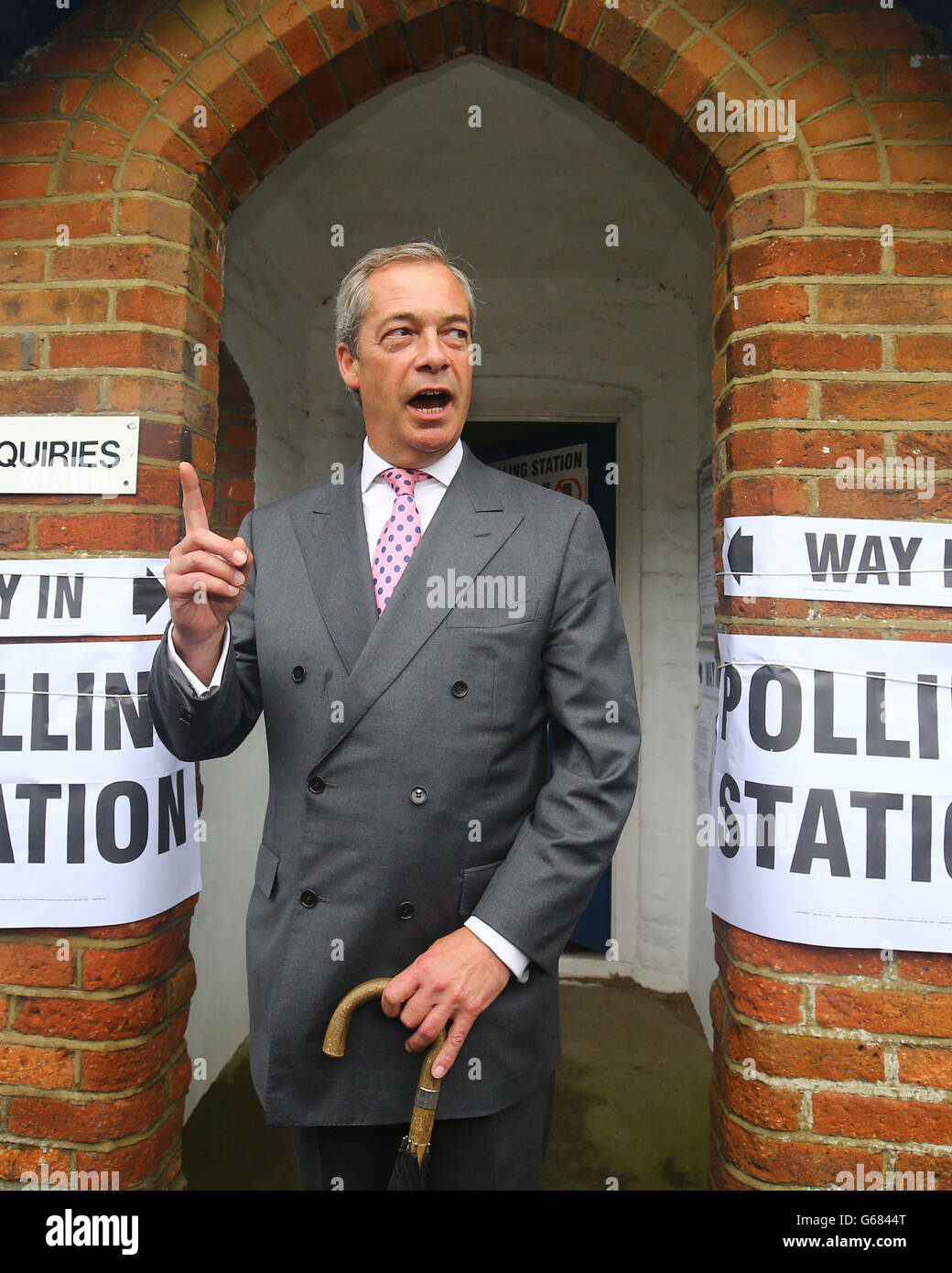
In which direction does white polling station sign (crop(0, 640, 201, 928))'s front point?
toward the camera

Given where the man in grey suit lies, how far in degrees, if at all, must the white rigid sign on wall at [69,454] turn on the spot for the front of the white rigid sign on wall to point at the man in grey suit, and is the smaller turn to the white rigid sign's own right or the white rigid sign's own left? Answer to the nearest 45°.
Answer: approximately 45° to the white rigid sign's own left

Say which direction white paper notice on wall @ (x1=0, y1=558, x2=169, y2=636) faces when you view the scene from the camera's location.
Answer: facing the viewer

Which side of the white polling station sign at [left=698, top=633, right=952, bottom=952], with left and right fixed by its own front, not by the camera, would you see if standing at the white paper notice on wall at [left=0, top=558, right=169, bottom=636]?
right

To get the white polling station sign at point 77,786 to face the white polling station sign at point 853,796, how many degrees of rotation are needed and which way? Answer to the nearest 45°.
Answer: approximately 45° to its left

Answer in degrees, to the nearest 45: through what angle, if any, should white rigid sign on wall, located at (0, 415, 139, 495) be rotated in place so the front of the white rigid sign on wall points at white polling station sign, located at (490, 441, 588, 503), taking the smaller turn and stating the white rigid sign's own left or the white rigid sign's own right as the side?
approximately 135° to the white rigid sign's own left

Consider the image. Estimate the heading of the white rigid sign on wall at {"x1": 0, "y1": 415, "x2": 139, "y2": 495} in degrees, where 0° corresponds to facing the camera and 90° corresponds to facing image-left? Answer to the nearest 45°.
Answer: approximately 0°

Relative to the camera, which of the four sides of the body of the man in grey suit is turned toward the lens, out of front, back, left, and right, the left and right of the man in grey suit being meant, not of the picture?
front

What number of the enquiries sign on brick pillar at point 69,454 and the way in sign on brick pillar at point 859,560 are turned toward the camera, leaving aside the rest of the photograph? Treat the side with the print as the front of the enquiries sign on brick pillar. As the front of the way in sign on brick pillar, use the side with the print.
2

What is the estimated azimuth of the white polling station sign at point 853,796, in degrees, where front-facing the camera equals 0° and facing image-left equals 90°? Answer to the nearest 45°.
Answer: approximately 0°
